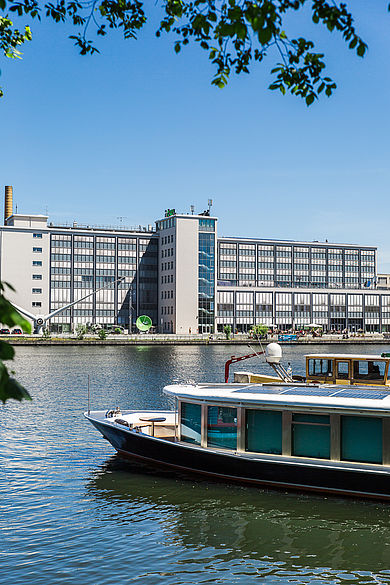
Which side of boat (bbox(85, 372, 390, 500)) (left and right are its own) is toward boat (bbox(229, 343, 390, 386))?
right

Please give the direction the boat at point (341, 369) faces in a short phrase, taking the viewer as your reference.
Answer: facing to the left of the viewer

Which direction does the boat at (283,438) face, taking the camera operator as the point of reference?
facing away from the viewer and to the left of the viewer

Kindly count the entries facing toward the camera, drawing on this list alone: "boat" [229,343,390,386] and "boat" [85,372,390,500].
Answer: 0

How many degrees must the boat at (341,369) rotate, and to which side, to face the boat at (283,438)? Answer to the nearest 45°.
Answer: approximately 90° to its left
